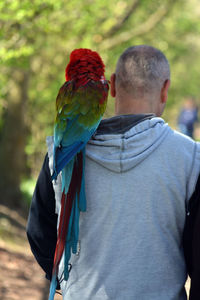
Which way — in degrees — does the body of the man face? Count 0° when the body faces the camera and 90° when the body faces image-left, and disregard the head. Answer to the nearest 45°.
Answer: approximately 180°

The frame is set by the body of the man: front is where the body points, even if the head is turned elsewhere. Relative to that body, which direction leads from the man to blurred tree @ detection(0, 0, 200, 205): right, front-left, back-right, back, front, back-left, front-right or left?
front

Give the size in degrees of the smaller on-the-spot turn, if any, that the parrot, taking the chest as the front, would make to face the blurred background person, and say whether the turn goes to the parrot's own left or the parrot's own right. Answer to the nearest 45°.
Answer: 0° — it already faces them

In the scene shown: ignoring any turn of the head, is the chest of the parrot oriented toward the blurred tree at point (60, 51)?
yes

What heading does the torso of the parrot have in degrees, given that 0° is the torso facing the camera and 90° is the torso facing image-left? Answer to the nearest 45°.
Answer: approximately 180°

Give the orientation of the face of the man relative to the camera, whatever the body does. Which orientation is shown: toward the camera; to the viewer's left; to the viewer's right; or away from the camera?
away from the camera
